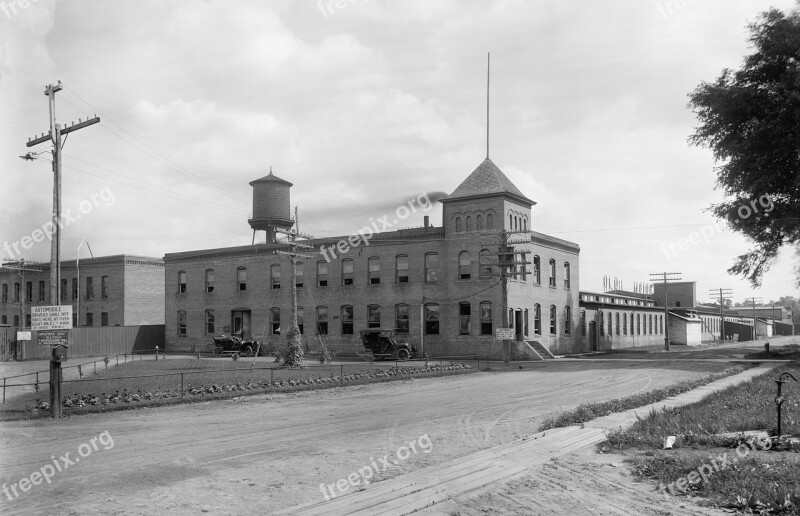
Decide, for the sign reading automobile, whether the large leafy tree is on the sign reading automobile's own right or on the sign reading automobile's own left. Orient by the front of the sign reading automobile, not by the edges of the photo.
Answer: on the sign reading automobile's own left

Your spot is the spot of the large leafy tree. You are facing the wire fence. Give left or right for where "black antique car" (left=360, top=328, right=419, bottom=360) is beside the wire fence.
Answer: right

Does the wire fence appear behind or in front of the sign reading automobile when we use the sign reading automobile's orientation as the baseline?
behind

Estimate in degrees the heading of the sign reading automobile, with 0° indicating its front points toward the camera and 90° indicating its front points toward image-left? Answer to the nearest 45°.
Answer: approximately 0°

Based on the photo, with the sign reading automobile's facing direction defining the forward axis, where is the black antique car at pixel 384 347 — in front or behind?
behind
